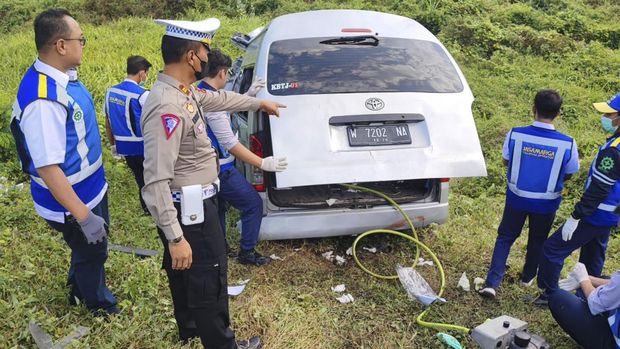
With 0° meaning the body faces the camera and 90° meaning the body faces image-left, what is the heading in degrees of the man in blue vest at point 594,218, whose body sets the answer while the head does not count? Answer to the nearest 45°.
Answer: approximately 90°

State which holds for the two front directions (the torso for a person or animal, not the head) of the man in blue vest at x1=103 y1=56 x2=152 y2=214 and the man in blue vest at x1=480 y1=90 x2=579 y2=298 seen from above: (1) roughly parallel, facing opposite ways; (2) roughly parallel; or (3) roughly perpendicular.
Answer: roughly parallel

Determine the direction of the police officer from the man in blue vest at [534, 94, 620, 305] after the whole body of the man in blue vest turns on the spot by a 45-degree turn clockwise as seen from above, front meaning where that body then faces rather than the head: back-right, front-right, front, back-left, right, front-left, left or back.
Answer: left

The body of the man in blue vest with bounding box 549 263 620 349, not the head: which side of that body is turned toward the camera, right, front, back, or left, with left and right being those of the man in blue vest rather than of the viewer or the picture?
left

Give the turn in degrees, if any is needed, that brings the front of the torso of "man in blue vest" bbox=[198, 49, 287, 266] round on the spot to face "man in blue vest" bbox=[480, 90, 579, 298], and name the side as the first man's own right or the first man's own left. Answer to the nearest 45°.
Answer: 0° — they already face them

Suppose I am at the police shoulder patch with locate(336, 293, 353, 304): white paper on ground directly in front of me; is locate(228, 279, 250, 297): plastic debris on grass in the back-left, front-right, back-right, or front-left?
front-left

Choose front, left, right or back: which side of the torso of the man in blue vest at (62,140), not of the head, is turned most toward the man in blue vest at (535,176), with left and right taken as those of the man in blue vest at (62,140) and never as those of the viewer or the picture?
front

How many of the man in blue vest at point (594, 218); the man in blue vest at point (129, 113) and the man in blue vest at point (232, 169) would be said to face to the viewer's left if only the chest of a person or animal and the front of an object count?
1

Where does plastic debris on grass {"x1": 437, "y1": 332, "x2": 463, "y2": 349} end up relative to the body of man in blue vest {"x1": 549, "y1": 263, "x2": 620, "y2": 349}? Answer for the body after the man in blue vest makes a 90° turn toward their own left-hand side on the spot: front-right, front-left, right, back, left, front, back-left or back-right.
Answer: front-right

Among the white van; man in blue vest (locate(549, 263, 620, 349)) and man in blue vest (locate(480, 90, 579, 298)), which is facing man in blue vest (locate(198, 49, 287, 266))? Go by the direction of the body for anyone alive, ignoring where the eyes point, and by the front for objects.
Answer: man in blue vest (locate(549, 263, 620, 349))

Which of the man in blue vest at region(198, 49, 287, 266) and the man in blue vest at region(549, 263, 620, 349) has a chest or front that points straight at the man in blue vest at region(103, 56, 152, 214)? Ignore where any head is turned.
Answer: the man in blue vest at region(549, 263, 620, 349)

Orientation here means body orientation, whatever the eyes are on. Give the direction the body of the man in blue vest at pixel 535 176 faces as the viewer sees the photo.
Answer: away from the camera

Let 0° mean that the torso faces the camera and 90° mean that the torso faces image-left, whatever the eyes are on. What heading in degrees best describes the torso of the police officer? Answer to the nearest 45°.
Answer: approximately 270°

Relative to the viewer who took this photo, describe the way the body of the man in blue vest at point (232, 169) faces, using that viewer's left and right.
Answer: facing to the right of the viewer

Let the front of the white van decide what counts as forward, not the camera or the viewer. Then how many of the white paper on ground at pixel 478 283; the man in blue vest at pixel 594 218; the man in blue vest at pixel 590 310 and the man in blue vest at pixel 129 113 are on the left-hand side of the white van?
1

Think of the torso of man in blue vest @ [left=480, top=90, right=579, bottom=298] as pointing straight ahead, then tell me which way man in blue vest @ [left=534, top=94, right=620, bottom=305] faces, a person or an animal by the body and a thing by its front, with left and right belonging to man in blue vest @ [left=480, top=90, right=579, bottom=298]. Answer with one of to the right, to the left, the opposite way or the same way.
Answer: to the left

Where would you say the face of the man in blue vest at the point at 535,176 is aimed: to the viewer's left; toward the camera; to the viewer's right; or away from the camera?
away from the camera

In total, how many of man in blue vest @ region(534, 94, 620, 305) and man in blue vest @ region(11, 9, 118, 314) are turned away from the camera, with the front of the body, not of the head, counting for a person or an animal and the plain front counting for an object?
0
